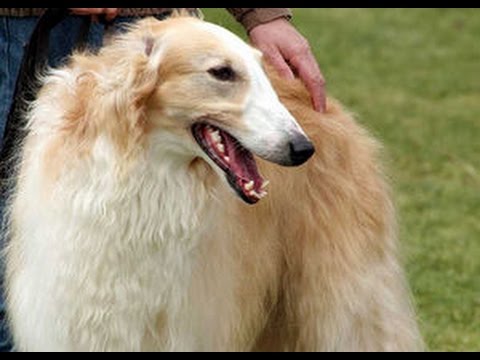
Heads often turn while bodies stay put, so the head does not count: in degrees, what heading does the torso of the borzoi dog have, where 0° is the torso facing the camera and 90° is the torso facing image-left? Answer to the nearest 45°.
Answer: approximately 45°
